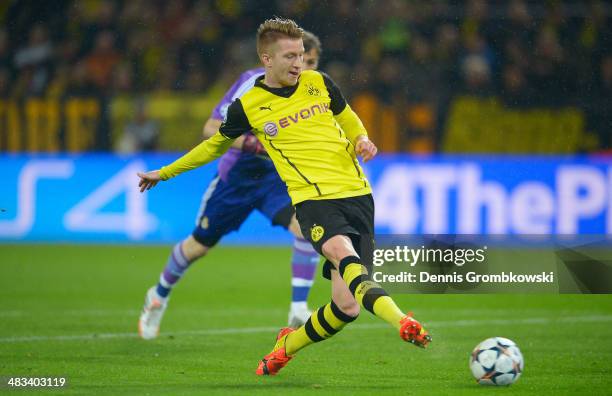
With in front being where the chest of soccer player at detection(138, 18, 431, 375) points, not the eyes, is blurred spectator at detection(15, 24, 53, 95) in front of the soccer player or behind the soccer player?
behind

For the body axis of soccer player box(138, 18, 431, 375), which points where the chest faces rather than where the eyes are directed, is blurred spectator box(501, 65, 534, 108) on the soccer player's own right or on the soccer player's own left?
on the soccer player's own left

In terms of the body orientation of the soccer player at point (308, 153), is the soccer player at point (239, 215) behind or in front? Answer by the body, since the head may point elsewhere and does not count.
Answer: behind

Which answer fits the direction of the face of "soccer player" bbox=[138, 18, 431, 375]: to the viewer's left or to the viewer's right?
to the viewer's right
